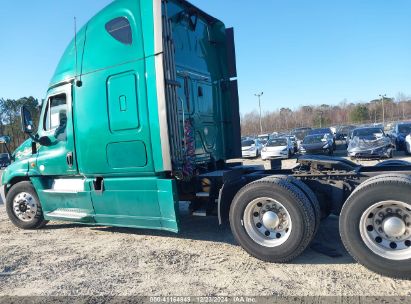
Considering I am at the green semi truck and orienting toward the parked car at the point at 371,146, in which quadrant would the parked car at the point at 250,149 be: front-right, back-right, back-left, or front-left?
front-left

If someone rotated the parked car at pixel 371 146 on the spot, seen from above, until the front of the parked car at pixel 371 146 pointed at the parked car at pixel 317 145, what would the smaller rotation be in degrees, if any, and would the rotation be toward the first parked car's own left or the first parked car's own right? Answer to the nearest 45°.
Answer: approximately 135° to the first parked car's own right

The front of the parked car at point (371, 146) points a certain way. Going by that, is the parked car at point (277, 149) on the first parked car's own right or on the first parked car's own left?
on the first parked car's own right

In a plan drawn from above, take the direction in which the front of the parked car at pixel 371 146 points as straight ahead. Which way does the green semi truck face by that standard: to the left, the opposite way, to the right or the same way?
to the right

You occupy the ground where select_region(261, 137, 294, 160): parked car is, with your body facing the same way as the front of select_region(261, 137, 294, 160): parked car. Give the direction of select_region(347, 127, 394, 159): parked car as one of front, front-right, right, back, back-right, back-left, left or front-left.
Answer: left

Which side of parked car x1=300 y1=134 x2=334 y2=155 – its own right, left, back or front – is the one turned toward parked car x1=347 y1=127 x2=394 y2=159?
left

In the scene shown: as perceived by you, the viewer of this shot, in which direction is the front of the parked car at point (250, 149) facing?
facing the viewer and to the left of the viewer

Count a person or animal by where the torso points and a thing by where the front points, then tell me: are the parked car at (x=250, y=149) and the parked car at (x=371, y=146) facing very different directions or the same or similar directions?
same or similar directions

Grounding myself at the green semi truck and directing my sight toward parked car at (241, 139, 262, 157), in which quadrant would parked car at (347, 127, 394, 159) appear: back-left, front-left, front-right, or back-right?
front-right

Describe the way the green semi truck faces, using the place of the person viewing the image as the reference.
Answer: facing away from the viewer and to the left of the viewer

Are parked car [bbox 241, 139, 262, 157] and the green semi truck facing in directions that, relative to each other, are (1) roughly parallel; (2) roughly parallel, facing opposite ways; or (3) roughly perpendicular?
roughly perpendicular

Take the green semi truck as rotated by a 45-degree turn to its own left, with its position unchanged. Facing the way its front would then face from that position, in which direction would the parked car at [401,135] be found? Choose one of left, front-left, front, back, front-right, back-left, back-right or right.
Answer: back-right

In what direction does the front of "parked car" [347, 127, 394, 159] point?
toward the camera

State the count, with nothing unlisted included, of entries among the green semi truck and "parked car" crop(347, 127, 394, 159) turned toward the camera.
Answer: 1

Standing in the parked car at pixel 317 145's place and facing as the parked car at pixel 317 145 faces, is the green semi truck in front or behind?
in front
